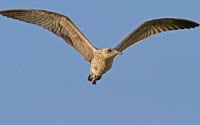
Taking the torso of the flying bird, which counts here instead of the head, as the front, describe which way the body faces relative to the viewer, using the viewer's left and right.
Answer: facing the viewer and to the right of the viewer
